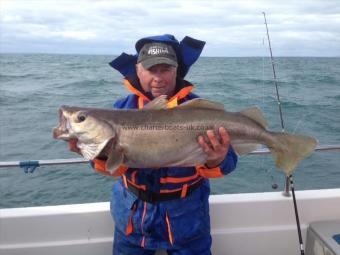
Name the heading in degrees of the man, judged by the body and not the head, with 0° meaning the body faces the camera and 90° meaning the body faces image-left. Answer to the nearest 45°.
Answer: approximately 0°
